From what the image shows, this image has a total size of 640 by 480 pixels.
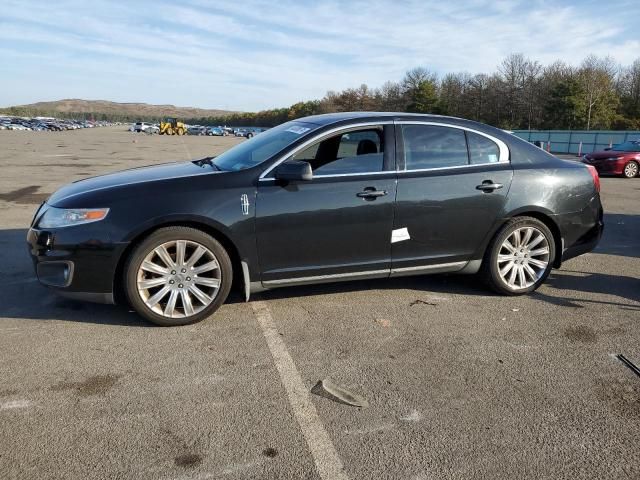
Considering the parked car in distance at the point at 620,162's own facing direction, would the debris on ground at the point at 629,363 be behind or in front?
in front

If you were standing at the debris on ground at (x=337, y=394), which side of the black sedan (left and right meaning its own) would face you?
left

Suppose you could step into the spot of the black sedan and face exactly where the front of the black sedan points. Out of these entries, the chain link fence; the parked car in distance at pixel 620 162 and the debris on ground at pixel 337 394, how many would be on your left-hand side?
1

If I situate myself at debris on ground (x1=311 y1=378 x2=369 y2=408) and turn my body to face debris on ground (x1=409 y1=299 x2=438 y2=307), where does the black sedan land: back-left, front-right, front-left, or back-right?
front-left

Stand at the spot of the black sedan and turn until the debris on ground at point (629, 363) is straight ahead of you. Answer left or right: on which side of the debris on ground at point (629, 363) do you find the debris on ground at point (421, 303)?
left

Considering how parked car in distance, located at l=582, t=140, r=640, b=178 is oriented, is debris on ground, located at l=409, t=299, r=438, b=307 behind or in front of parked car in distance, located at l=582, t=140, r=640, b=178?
in front

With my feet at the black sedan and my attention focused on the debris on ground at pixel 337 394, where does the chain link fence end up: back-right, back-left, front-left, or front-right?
back-left

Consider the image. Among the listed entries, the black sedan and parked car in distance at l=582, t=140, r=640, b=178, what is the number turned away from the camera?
0

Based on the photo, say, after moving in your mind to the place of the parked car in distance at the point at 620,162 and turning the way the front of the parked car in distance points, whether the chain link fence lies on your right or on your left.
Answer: on your right

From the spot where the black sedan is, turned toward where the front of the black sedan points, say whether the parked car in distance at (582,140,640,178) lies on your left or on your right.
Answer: on your right

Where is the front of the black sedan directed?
to the viewer's left

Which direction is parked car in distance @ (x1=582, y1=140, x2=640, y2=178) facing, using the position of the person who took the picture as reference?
facing the viewer and to the left of the viewer

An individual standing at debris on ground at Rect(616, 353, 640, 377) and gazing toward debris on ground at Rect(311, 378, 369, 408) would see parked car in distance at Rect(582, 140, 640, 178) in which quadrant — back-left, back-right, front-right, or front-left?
back-right
